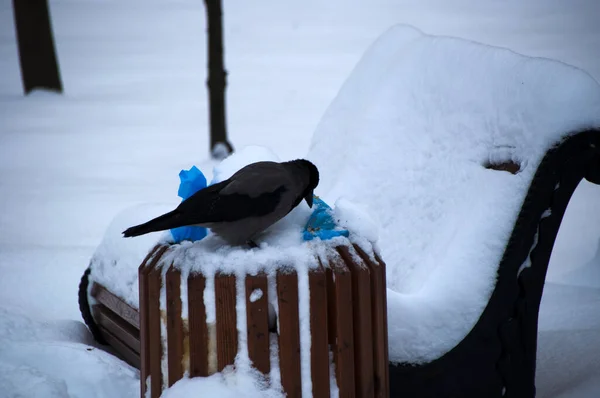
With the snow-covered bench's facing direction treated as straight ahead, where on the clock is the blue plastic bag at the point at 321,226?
The blue plastic bag is roughly at 12 o'clock from the snow-covered bench.

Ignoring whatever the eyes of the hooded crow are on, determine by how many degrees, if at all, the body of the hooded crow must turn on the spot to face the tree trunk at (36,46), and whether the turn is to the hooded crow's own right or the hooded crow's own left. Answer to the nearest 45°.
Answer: approximately 90° to the hooded crow's own left

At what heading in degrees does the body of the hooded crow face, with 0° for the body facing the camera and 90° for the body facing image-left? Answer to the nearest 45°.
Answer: approximately 270°

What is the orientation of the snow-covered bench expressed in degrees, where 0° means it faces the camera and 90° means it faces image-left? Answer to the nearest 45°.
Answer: approximately 45°

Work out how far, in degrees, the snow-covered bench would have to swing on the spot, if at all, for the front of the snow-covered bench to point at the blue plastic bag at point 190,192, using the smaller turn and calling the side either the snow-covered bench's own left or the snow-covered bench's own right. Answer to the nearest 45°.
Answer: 0° — it already faces it

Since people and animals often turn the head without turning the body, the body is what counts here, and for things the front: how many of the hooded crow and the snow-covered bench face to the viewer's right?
1

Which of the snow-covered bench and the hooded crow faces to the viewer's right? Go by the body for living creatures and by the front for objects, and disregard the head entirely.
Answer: the hooded crow

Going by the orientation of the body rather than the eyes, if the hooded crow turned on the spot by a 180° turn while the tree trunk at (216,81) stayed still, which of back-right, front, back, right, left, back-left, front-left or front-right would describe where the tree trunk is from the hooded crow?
right

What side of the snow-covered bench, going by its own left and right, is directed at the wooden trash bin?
front

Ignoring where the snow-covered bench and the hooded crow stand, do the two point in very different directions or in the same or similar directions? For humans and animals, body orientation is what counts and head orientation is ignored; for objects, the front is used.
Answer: very different directions

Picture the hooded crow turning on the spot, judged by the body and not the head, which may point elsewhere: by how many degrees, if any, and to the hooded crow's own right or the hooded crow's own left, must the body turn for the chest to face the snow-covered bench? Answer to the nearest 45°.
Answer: approximately 45° to the hooded crow's own left
